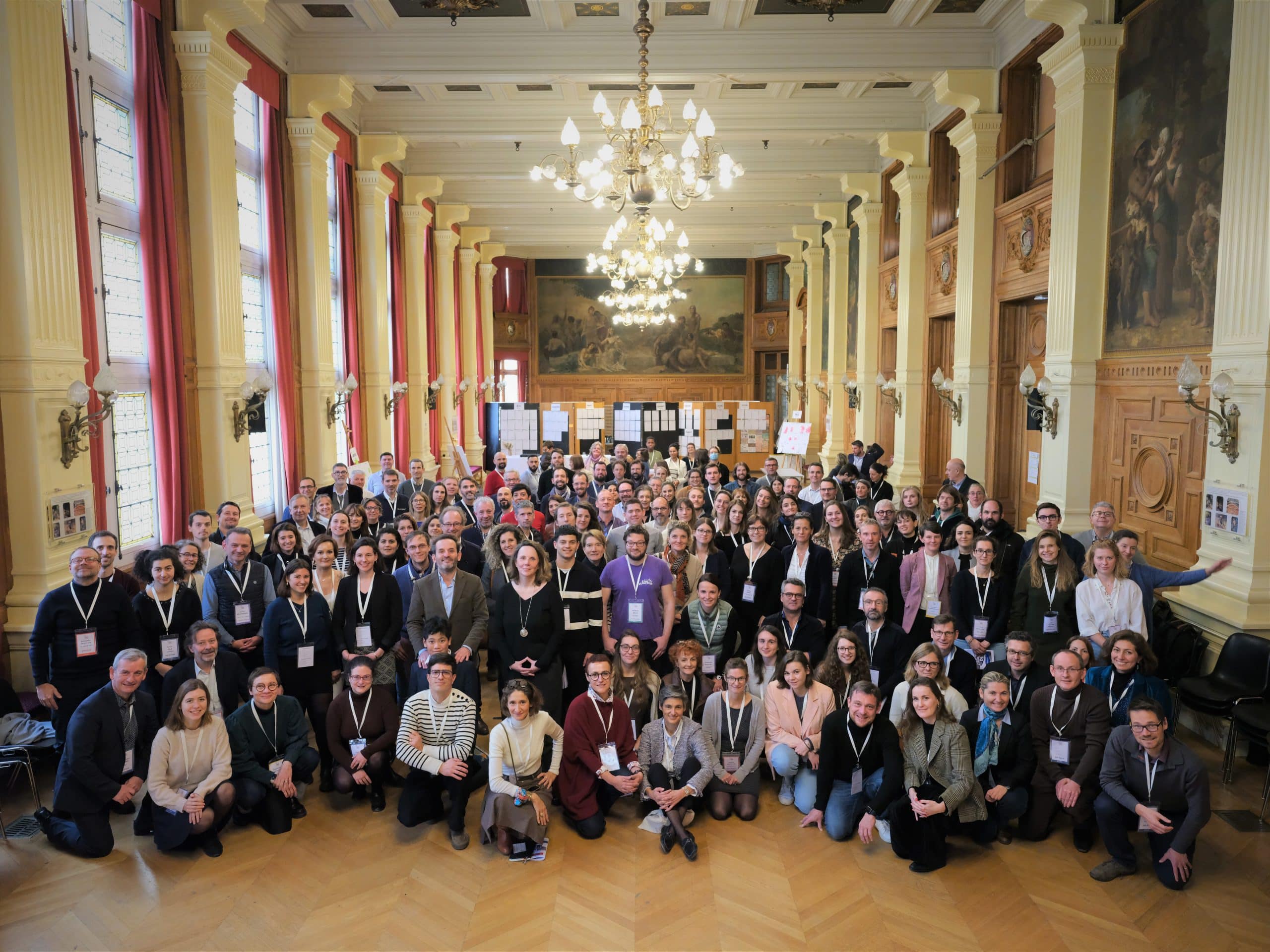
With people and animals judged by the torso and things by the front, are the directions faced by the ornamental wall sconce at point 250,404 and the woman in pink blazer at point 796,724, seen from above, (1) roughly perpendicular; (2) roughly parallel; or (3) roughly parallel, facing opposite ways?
roughly perpendicular

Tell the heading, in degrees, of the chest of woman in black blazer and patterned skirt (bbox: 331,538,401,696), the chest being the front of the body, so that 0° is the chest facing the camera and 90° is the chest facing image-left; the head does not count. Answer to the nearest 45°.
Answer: approximately 0°

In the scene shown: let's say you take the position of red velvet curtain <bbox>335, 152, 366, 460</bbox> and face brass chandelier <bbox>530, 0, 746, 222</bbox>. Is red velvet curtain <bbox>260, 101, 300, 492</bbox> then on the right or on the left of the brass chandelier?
right

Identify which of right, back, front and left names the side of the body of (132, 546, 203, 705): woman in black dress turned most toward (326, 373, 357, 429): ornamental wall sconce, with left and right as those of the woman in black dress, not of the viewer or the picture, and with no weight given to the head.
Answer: back

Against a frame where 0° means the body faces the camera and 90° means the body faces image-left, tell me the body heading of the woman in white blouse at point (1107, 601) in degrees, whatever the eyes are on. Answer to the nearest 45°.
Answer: approximately 0°

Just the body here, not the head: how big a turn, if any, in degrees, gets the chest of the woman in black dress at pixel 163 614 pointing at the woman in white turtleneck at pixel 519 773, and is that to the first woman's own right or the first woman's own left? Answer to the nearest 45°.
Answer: approximately 45° to the first woman's own left

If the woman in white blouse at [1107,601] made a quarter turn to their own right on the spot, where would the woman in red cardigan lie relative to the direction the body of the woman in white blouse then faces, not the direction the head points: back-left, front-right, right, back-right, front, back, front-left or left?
front-left

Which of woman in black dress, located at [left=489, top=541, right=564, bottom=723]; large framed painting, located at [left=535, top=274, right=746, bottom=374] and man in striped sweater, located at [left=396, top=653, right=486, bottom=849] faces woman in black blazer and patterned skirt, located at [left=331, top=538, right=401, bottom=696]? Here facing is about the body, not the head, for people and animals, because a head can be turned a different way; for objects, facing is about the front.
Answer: the large framed painting

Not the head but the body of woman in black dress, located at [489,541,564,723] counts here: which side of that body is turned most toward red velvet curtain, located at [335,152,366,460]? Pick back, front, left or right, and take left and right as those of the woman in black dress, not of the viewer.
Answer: back

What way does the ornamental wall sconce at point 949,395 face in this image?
to the viewer's left

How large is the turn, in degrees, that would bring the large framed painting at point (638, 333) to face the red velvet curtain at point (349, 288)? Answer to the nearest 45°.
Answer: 0° — it already faces it
